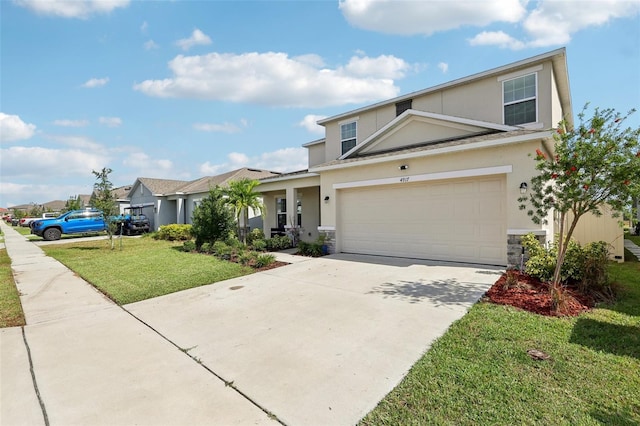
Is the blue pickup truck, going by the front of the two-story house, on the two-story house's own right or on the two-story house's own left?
on the two-story house's own right

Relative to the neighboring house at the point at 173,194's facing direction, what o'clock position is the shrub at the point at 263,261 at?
The shrub is roughly at 10 o'clock from the neighboring house.

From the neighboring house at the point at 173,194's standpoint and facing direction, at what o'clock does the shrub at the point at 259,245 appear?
The shrub is roughly at 10 o'clock from the neighboring house.

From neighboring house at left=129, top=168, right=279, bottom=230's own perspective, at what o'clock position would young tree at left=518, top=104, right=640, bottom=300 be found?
The young tree is roughly at 10 o'clock from the neighboring house.

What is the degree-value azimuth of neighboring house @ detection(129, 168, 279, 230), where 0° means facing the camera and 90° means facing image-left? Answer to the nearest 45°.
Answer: approximately 45°

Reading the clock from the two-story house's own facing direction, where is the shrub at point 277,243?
The shrub is roughly at 2 o'clock from the two-story house.

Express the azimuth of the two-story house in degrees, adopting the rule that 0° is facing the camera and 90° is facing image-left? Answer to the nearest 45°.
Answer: approximately 45°

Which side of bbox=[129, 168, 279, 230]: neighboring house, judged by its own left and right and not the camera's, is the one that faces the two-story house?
left

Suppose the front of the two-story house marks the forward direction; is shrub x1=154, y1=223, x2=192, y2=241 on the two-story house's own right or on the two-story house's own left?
on the two-story house's own right
